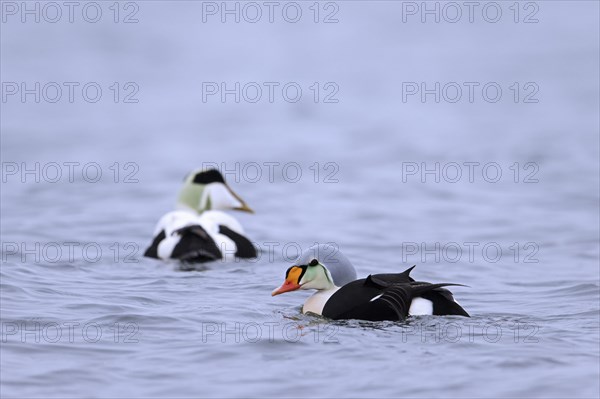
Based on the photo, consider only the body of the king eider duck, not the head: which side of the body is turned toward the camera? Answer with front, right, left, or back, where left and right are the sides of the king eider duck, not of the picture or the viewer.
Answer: left

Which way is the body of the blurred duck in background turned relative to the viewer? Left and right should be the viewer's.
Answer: facing away from the viewer
